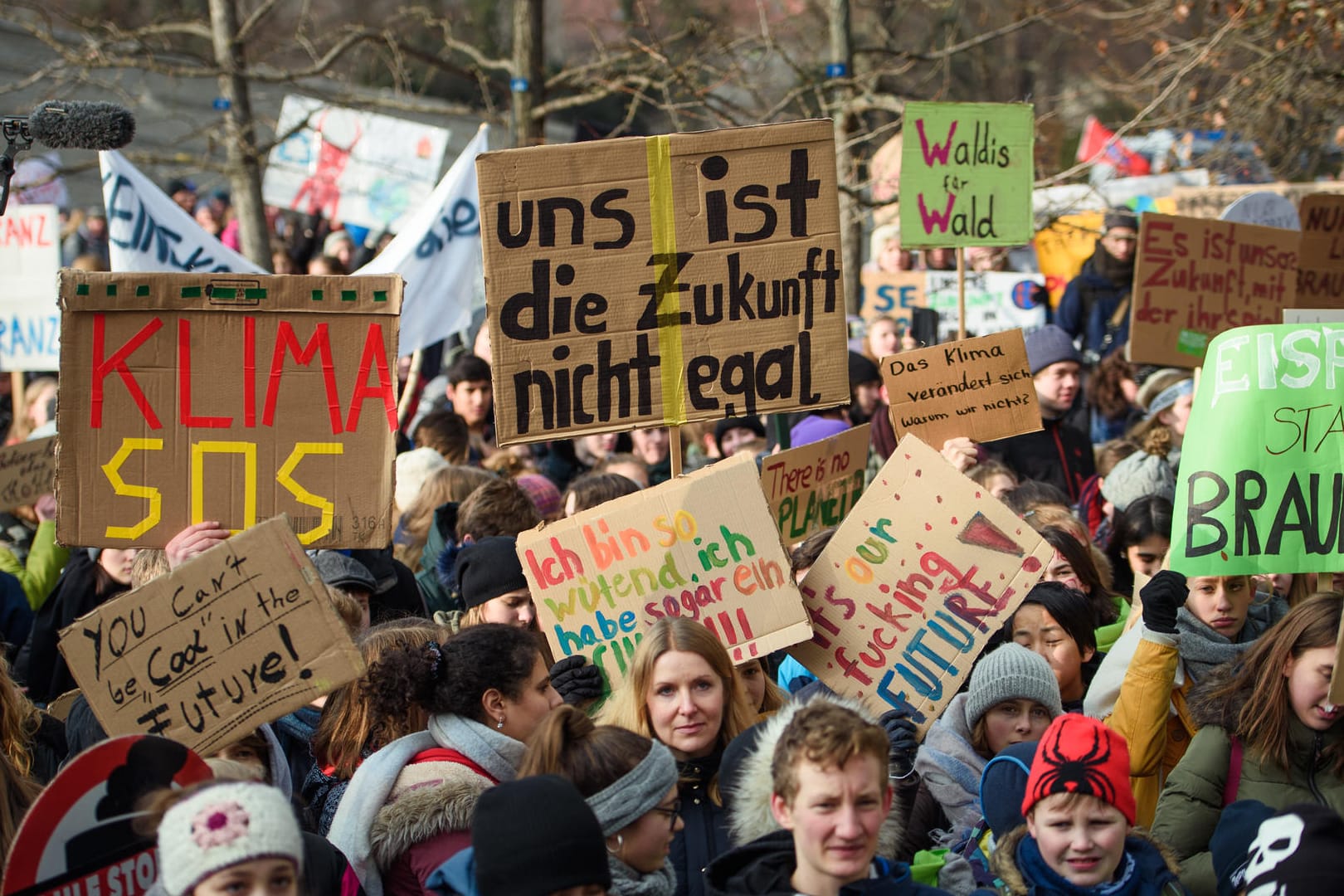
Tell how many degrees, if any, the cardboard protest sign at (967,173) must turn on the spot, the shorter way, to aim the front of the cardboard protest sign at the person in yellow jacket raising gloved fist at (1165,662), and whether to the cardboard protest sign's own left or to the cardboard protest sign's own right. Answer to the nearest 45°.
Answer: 0° — it already faces them

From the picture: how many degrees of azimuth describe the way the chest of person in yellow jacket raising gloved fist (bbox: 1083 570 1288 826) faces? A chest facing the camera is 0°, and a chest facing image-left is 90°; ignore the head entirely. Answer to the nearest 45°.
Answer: approximately 0°

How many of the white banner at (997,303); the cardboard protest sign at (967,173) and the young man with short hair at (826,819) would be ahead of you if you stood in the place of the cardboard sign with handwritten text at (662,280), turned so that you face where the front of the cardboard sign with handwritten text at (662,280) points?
1

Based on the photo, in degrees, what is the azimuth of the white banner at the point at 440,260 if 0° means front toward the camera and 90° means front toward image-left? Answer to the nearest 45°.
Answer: approximately 0°

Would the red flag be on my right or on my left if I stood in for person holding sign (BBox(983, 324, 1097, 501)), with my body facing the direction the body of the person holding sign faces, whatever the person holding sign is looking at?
on my left

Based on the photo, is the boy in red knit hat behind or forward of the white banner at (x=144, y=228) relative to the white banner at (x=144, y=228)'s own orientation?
forward

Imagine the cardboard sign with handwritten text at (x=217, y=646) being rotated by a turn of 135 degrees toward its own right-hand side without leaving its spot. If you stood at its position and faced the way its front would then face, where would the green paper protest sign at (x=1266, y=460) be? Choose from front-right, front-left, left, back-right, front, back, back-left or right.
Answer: back-right

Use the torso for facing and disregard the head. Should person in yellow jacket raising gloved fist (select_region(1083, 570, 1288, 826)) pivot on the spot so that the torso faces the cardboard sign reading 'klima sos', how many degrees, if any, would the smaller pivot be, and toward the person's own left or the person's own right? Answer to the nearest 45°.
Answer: approximately 90° to the person's own right

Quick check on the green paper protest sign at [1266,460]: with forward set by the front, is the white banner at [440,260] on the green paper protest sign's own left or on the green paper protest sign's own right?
on the green paper protest sign's own right

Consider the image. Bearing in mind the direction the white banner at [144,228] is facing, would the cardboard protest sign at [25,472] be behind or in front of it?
in front

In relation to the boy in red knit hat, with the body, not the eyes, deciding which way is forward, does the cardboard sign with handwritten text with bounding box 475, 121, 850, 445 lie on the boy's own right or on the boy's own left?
on the boy's own right
